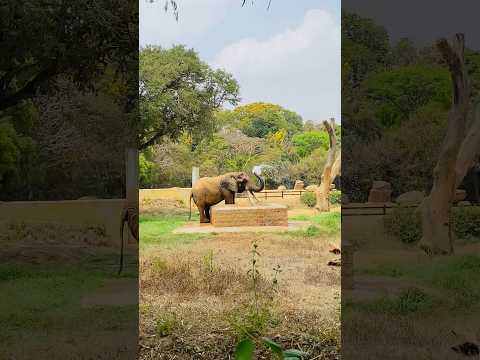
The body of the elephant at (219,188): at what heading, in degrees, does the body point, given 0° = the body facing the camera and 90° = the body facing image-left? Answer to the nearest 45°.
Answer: approximately 270°

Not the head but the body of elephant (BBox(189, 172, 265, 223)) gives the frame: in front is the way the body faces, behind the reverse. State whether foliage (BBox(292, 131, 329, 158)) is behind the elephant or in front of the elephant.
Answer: in front

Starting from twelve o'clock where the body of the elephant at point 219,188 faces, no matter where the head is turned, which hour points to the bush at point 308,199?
The bush is roughly at 12 o'clock from the elephant.

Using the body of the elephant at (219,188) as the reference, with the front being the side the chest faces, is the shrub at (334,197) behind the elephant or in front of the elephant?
in front

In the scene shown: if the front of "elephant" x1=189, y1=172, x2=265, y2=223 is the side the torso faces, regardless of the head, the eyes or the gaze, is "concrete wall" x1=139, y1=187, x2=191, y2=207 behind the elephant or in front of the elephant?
behind

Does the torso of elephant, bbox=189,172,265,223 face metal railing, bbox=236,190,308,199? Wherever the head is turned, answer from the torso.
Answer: yes
